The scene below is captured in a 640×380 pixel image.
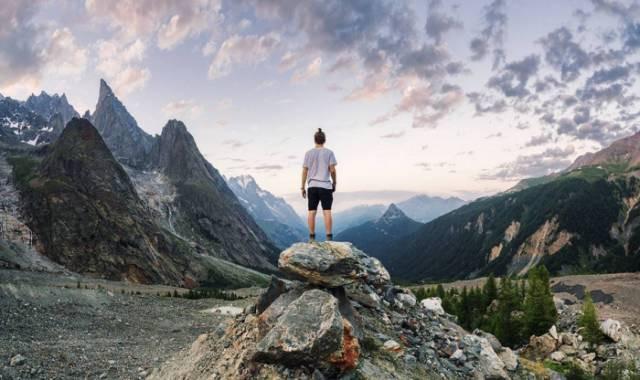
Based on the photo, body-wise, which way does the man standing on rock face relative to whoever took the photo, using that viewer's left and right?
facing away from the viewer

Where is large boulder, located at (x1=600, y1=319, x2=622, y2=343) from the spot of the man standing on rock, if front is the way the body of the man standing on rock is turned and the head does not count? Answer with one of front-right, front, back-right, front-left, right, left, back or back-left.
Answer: front-right

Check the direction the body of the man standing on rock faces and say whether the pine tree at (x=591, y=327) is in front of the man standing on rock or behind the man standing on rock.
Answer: in front
